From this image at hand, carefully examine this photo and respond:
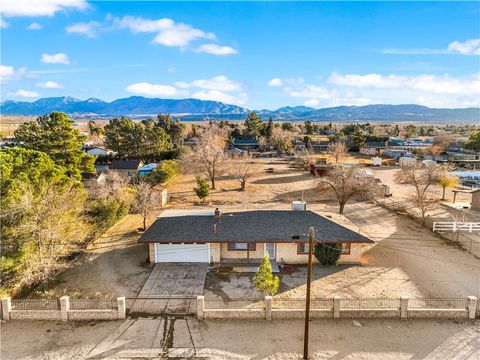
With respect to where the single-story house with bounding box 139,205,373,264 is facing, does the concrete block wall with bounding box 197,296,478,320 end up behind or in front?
in front

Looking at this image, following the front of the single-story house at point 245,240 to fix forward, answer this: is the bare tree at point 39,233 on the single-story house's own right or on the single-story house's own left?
on the single-story house's own right

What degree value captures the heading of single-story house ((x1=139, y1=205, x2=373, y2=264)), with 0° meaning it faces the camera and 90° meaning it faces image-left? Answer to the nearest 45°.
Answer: approximately 0°

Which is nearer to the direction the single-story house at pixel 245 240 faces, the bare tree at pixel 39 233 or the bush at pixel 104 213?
the bare tree

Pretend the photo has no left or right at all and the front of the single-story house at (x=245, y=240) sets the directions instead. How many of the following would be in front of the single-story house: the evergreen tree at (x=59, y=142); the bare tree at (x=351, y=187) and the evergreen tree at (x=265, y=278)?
1

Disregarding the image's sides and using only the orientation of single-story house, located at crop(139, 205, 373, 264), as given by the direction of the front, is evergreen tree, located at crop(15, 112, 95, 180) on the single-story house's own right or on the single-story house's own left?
on the single-story house's own right

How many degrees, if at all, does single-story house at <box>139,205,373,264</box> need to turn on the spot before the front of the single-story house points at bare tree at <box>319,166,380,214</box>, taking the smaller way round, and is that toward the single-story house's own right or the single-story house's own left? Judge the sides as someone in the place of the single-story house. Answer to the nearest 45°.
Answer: approximately 135° to the single-story house's own left

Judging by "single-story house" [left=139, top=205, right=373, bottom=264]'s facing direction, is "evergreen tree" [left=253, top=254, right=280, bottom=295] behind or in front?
in front

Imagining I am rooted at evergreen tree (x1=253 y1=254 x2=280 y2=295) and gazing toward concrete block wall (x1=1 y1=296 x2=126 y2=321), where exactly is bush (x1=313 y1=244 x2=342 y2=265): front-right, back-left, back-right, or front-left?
back-right
